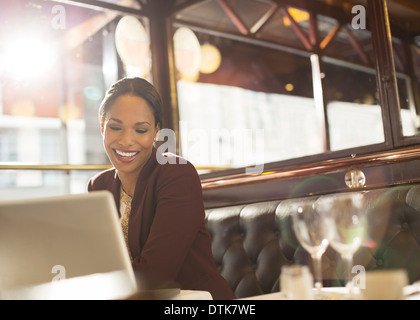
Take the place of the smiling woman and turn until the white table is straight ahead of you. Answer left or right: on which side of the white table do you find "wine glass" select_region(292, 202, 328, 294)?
left

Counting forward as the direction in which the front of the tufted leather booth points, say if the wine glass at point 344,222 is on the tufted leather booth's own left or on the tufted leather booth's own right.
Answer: on the tufted leather booth's own left

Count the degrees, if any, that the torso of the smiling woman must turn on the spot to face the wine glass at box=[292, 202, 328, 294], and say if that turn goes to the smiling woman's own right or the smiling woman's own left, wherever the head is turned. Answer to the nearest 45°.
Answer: approximately 90° to the smiling woman's own left

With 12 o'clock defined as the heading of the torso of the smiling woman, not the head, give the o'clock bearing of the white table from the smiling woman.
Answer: The white table is roughly at 11 o'clock from the smiling woman.

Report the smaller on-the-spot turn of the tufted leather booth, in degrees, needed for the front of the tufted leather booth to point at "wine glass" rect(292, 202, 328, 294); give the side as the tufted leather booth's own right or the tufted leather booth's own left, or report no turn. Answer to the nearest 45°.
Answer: approximately 45° to the tufted leather booth's own left

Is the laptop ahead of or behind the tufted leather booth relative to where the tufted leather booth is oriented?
ahead

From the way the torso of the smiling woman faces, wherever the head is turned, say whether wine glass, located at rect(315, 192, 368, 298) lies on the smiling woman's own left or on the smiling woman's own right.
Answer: on the smiling woman's own left

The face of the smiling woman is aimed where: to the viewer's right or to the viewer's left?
to the viewer's left
